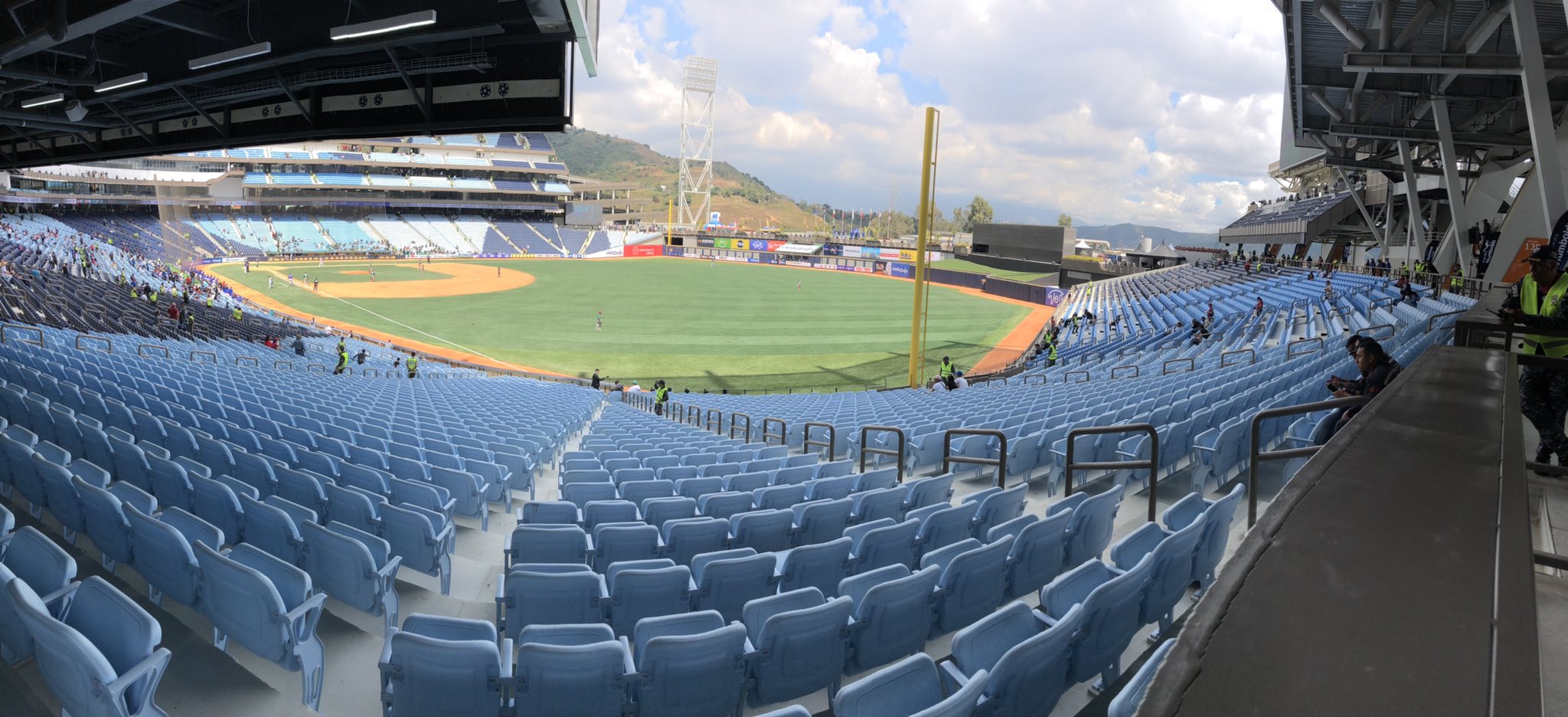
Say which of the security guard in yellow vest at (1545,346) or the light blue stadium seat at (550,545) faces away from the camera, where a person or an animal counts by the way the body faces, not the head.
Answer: the light blue stadium seat

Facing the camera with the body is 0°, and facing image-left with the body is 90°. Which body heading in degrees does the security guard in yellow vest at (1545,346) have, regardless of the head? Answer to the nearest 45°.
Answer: approximately 45°

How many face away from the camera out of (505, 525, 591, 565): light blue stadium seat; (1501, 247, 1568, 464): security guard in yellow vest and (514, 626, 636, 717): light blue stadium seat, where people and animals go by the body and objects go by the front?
2

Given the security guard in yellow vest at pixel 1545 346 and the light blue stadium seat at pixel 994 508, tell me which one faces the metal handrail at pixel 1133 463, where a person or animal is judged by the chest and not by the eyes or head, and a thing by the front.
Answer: the security guard in yellow vest

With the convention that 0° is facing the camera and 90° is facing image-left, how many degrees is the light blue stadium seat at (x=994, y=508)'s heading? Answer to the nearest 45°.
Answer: approximately 135°

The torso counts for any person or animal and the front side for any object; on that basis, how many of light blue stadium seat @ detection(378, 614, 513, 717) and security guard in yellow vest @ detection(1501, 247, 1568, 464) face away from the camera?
1

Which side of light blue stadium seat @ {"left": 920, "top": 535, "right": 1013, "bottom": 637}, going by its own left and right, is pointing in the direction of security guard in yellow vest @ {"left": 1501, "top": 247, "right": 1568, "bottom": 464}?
right

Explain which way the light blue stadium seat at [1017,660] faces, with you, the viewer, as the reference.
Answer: facing away from the viewer and to the left of the viewer

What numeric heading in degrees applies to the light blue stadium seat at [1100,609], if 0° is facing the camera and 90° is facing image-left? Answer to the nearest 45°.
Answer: approximately 135°

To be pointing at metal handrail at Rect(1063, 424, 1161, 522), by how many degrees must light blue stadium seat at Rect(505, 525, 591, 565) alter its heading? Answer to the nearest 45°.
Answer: approximately 90° to its right

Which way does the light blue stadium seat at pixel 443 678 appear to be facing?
away from the camera

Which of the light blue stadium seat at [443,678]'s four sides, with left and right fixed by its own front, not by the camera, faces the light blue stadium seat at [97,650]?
left
